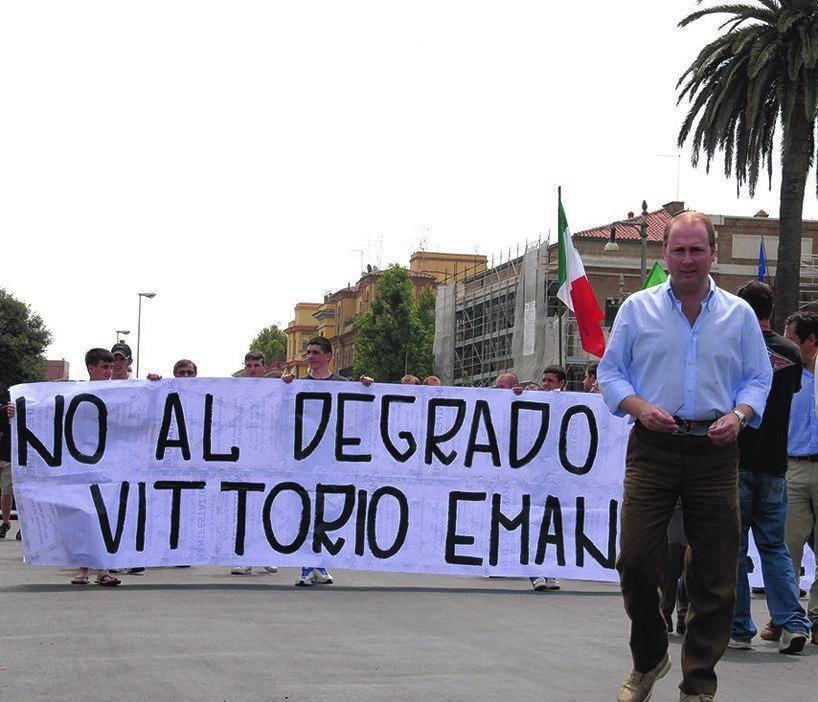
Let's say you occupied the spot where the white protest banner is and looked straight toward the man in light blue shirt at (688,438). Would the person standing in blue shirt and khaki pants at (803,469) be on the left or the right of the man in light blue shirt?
left

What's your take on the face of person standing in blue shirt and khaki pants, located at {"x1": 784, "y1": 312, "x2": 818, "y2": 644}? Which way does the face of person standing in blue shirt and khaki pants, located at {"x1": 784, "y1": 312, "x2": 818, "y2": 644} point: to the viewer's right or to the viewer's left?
to the viewer's left

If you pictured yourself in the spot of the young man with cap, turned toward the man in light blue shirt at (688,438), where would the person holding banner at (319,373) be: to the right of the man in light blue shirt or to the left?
left

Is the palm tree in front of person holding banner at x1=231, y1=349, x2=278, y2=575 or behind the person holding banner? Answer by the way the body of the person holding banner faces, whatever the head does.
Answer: behind

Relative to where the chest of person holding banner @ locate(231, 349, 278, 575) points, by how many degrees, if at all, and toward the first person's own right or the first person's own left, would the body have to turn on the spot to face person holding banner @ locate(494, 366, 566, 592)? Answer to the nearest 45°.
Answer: approximately 90° to the first person's own left

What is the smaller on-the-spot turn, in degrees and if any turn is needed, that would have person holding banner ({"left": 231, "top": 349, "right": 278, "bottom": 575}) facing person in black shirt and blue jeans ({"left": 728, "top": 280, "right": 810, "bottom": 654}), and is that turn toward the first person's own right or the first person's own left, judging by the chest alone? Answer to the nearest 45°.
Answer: approximately 45° to the first person's own left

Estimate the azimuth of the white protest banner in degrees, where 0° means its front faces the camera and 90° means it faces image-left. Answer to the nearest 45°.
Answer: approximately 0°
